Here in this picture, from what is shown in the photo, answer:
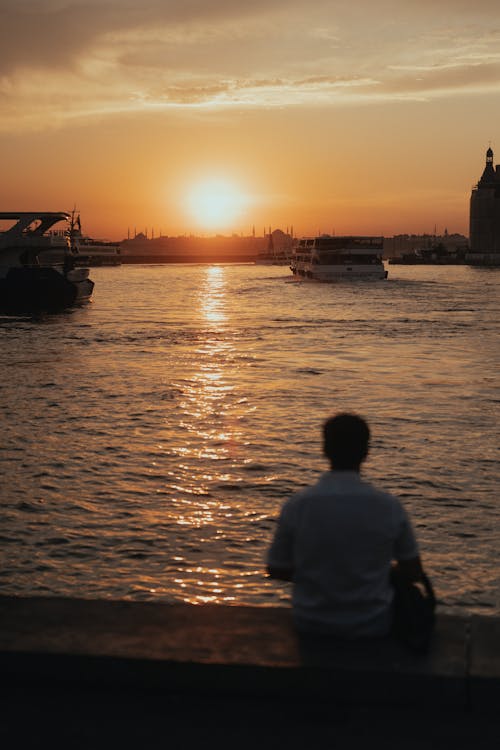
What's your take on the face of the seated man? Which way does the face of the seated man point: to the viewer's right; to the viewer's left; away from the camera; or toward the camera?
away from the camera

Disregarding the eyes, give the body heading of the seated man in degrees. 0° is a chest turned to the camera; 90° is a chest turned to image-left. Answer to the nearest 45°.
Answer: approximately 180°
